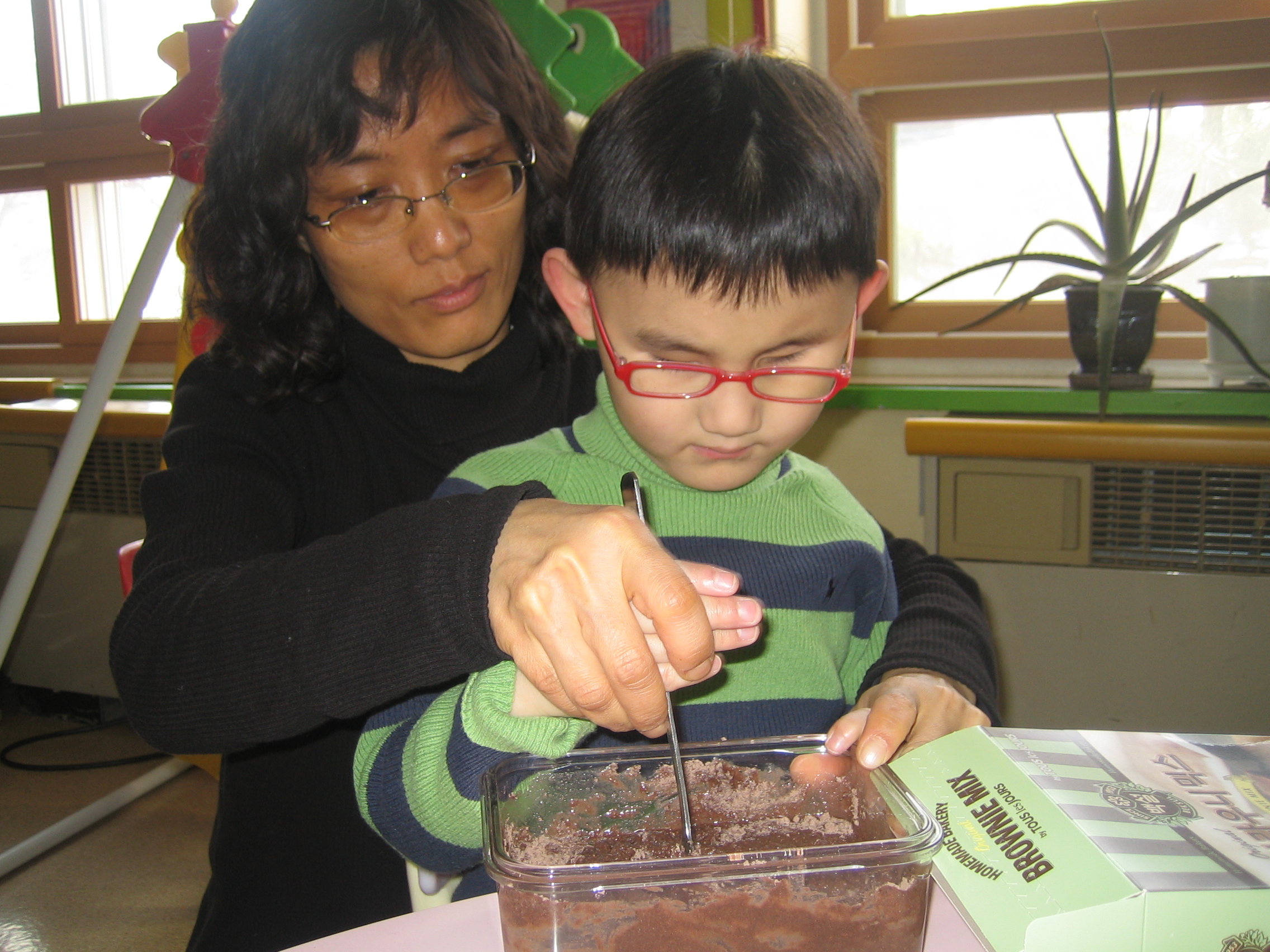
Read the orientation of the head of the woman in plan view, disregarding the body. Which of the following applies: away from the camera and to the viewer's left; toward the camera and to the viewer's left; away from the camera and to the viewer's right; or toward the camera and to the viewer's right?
toward the camera and to the viewer's right

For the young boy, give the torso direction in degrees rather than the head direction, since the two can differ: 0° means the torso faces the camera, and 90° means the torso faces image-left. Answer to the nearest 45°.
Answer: approximately 0°

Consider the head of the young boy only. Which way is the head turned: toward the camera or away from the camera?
toward the camera
